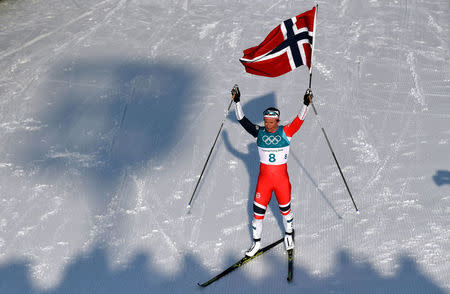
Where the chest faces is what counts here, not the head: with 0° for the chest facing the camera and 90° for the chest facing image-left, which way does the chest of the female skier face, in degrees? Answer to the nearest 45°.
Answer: approximately 0°
